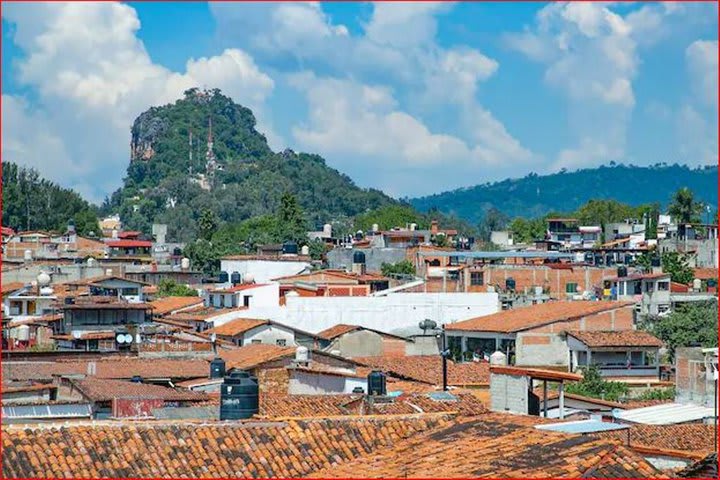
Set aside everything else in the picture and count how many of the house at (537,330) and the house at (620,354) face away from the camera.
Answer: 0

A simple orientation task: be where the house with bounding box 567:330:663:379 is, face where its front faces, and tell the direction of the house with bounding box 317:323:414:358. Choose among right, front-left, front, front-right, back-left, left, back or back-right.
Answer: right

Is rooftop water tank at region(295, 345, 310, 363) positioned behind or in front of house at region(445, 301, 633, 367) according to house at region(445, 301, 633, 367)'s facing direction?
in front

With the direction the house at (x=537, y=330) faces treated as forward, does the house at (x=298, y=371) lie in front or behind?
in front

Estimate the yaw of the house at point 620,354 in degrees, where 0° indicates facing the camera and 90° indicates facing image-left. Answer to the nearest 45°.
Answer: approximately 0°
